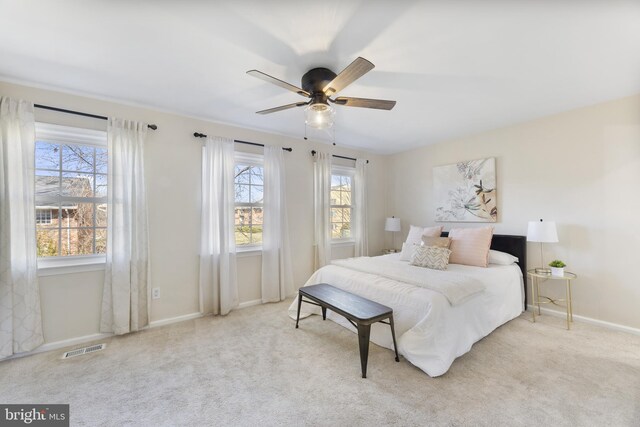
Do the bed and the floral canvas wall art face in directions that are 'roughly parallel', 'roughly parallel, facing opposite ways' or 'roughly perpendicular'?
roughly parallel

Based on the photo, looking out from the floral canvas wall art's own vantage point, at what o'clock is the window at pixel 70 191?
The window is roughly at 12 o'clock from the floral canvas wall art.

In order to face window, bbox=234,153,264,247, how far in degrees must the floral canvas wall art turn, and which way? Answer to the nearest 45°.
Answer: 0° — it already faces it

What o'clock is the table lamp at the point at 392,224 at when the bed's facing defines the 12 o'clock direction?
The table lamp is roughly at 4 o'clock from the bed.

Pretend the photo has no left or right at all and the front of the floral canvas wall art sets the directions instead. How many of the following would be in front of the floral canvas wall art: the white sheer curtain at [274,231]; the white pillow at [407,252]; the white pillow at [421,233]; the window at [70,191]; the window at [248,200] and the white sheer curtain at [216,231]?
6

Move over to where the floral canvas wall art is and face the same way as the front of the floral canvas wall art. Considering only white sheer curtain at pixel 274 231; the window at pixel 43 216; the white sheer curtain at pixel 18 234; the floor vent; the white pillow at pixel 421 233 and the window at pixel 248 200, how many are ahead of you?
6

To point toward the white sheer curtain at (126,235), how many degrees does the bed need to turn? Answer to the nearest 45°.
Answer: approximately 45° to its right

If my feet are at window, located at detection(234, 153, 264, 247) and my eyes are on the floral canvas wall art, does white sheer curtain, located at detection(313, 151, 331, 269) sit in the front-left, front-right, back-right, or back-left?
front-left

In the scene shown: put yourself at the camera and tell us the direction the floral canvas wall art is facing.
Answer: facing the viewer and to the left of the viewer

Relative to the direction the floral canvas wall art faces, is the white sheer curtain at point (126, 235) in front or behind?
in front

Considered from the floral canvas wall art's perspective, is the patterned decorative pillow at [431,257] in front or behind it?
in front

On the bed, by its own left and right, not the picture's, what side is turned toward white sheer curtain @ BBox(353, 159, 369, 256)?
right
